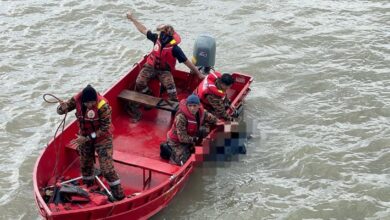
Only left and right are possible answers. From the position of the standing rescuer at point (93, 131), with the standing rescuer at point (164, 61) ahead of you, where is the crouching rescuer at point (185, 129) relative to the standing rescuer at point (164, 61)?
right

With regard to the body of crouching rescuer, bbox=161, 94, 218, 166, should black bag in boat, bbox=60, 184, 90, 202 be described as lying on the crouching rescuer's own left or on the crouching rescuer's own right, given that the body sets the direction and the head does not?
on the crouching rescuer's own right

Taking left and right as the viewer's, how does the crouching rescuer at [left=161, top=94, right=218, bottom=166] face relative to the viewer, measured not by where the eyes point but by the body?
facing the viewer and to the right of the viewer
